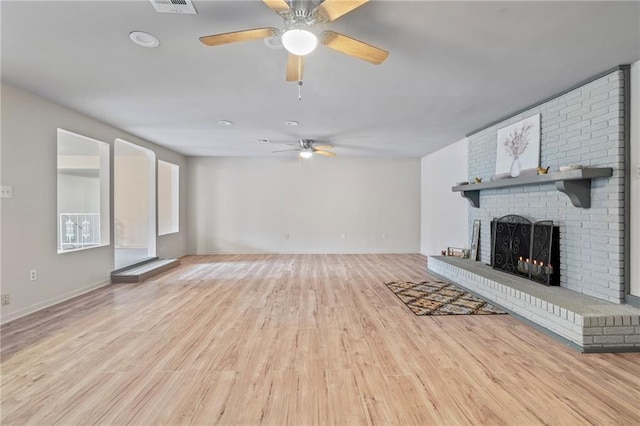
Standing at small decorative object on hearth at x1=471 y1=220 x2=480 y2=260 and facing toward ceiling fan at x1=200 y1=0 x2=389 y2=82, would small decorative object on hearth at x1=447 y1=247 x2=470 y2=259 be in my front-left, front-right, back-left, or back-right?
back-right

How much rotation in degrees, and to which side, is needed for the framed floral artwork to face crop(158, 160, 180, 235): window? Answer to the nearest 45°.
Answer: approximately 45° to its right

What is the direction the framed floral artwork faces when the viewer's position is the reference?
facing the viewer and to the left of the viewer

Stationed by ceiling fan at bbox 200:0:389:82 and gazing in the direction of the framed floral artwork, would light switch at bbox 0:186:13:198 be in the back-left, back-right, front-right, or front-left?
back-left

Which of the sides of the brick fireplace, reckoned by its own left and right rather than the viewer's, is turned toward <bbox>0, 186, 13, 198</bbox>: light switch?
front

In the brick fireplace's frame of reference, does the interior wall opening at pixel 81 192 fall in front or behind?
in front

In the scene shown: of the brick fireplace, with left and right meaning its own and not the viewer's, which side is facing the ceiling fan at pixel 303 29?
front

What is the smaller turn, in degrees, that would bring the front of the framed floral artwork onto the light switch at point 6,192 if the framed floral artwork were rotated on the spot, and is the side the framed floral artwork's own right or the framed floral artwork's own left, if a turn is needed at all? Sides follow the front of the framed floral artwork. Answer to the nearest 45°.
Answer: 0° — it already faces it

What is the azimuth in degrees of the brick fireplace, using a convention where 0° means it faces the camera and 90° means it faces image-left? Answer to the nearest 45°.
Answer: approximately 45°
